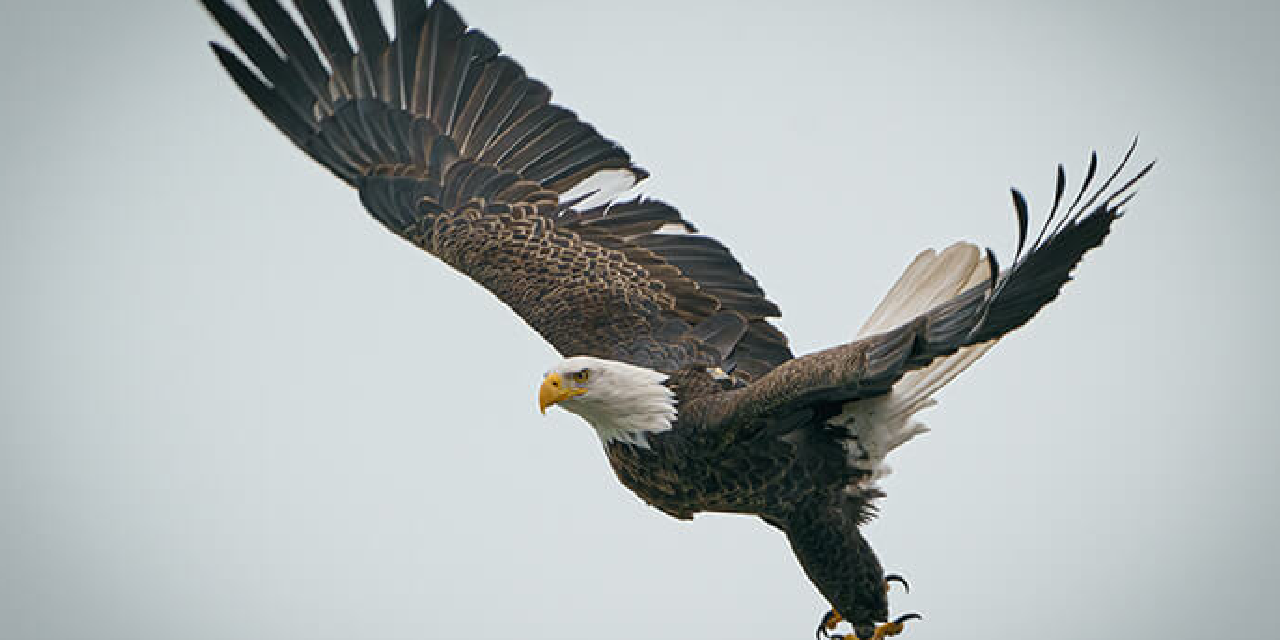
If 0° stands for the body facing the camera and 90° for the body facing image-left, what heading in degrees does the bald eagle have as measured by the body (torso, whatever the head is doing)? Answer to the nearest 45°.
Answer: approximately 45°
